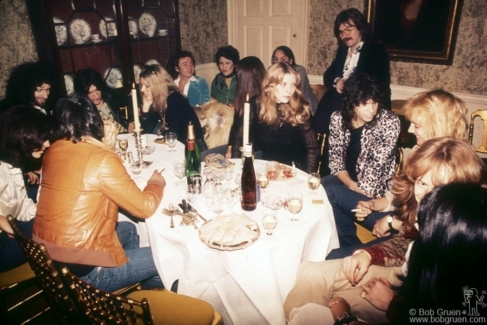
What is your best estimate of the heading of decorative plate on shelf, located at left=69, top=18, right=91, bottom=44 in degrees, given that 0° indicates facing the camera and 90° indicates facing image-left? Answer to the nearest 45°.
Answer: approximately 0°

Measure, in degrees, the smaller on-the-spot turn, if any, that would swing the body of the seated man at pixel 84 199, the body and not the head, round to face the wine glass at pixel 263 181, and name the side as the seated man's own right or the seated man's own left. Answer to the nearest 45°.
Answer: approximately 45° to the seated man's own right

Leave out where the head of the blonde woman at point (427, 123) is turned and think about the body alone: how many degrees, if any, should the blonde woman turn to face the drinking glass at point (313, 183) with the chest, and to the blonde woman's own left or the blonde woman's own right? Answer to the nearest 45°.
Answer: approximately 45° to the blonde woman's own left

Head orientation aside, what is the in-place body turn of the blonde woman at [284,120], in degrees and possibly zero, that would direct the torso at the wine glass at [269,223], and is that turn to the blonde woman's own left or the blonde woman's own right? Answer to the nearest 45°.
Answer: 0° — they already face it

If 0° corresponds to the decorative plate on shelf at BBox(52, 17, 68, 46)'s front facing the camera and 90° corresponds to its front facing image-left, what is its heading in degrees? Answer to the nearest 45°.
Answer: approximately 0°

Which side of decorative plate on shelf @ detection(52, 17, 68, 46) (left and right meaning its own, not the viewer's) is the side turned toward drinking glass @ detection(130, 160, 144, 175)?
front

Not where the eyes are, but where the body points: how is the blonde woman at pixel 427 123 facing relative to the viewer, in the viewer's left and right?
facing to the left of the viewer

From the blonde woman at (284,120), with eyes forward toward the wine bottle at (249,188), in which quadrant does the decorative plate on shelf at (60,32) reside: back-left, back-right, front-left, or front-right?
back-right

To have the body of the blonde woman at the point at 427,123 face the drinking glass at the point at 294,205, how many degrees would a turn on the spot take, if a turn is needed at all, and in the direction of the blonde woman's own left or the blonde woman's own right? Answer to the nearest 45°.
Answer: approximately 45° to the blonde woman's own left
